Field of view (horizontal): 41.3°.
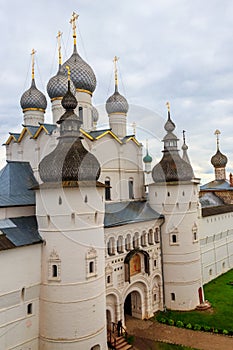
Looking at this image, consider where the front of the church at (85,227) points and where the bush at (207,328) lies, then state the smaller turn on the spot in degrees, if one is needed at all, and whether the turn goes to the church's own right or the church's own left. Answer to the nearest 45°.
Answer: approximately 45° to the church's own left

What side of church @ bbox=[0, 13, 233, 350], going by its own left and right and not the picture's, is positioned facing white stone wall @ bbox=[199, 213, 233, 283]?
left

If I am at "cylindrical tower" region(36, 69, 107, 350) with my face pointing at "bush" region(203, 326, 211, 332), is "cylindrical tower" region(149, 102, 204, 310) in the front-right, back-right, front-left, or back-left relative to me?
front-left

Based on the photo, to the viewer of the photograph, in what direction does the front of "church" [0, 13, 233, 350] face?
facing the viewer and to the right of the viewer
